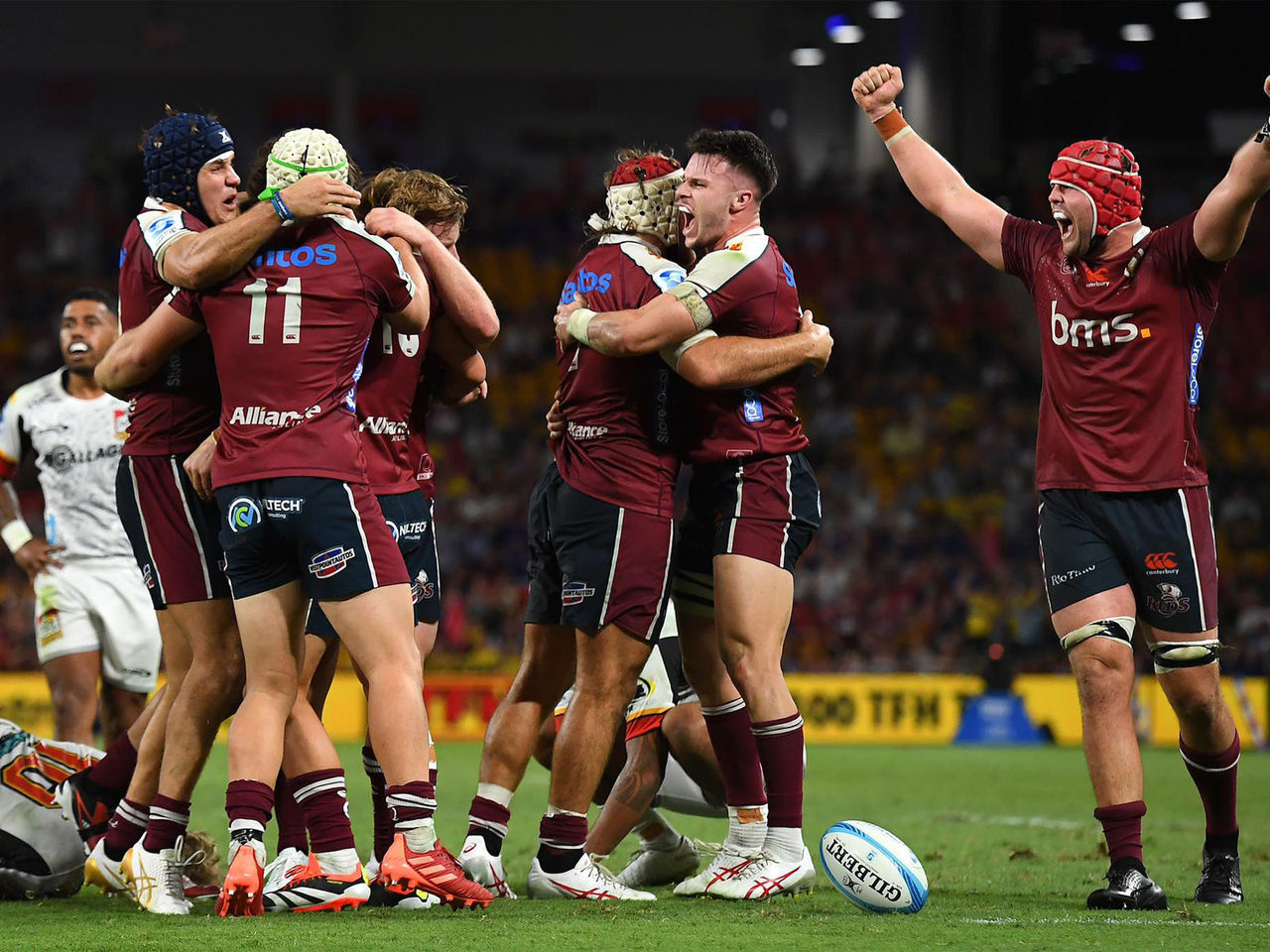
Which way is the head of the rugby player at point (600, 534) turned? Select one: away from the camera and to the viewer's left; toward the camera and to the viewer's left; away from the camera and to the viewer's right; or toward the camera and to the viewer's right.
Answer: away from the camera and to the viewer's right

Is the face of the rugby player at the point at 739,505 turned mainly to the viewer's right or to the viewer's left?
to the viewer's left

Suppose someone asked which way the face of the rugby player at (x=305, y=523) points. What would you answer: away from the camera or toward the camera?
away from the camera

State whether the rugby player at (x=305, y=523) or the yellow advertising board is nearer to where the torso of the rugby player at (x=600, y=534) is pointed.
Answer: the yellow advertising board

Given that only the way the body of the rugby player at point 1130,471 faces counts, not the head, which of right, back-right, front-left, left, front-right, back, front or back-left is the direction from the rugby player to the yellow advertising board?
back-right

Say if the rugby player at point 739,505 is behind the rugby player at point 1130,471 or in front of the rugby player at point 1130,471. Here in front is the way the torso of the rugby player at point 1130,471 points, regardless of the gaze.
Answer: in front

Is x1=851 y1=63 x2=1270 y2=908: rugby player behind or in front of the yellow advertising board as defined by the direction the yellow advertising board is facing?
in front

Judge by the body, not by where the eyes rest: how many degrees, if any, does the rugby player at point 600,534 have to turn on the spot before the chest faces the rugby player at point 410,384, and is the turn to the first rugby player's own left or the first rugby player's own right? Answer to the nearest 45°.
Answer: approximately 135° to the first rugby player's own left

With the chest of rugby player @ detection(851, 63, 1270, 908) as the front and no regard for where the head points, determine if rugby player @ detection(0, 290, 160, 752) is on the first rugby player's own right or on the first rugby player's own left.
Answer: on the first rugby player's own right

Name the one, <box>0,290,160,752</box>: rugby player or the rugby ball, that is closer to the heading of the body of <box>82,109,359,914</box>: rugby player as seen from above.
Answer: the rugby ball
